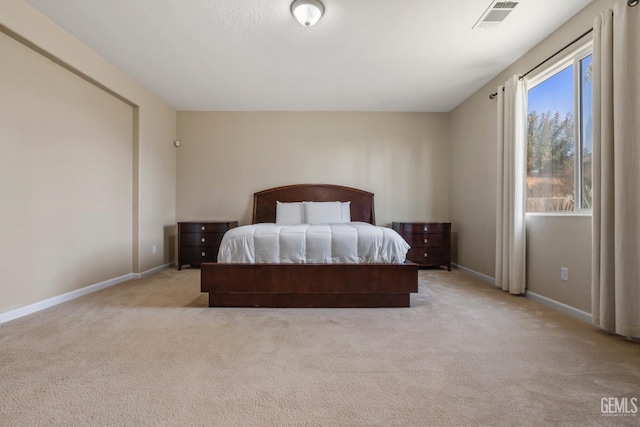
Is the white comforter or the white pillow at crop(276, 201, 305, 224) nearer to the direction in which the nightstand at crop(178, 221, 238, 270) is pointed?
the white comforter

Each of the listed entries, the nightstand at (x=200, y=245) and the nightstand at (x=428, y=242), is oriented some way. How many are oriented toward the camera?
2

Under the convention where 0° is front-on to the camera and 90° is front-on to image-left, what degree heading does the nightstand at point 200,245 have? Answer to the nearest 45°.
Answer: approximately 0°

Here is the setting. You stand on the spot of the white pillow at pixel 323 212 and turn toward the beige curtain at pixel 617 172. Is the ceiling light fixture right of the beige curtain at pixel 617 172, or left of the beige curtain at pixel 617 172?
right

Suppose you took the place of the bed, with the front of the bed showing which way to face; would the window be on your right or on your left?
on your left

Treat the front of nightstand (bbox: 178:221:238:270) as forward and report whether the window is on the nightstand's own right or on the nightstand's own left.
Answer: on the nightstand's own left

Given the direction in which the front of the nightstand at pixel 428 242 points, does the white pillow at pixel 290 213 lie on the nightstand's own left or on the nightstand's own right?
on the nightstand's own right

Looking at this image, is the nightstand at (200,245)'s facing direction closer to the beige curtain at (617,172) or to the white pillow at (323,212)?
the beige curtain

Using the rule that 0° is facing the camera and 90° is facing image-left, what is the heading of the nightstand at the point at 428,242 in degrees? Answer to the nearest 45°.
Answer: approximately 0°

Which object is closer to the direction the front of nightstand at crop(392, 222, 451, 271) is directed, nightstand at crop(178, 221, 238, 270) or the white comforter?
the white comforter
